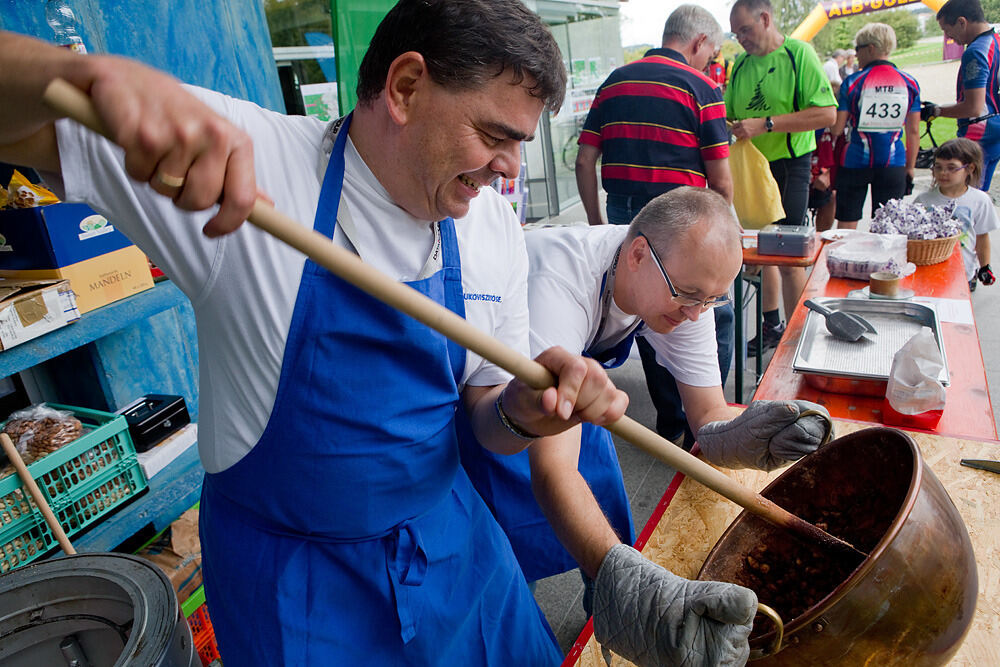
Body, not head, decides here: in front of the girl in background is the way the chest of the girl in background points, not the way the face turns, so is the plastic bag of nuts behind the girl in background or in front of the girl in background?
in front

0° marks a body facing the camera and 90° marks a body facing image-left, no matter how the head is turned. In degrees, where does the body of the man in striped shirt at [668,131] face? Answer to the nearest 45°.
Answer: approximately 225°

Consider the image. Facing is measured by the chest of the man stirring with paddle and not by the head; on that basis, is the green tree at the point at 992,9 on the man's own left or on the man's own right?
on the man's own left

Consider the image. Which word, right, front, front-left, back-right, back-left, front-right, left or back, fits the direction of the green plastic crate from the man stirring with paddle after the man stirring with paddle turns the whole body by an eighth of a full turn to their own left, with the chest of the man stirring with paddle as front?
back-left

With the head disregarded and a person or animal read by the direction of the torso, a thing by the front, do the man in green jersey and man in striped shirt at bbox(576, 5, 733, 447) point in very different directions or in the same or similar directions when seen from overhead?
very different directions

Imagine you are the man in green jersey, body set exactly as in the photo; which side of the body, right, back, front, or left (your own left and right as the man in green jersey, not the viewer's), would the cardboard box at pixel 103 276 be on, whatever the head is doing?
front

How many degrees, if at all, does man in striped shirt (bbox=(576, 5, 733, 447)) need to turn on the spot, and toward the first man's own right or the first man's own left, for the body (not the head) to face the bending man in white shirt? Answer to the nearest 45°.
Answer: approximately 135° to the first man's own right

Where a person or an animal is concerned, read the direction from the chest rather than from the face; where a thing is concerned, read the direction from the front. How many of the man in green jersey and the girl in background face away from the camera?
0

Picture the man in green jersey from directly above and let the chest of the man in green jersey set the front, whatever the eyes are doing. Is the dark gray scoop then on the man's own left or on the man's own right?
on the man's own left

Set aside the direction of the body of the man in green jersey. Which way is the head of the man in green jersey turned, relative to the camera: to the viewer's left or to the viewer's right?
to the viewer's left

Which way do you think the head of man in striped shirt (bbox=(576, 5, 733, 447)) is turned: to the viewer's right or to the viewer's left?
to the viewer's right
